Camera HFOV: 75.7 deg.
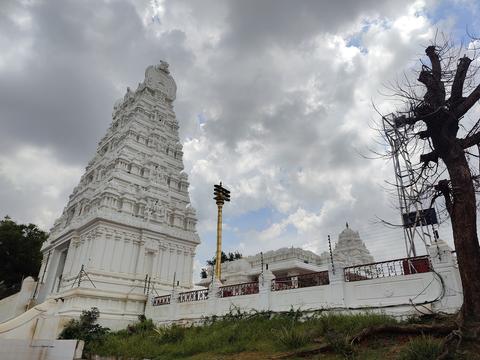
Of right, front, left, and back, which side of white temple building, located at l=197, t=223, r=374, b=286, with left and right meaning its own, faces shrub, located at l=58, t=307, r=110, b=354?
front

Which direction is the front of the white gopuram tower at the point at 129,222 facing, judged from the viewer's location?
facing the viewer and to the left of the viewer

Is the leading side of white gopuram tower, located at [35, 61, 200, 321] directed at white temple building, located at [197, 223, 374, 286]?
no

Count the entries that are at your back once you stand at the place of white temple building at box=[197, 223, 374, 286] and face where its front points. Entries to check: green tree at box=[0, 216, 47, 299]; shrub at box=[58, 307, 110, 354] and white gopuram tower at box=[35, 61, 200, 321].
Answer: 0

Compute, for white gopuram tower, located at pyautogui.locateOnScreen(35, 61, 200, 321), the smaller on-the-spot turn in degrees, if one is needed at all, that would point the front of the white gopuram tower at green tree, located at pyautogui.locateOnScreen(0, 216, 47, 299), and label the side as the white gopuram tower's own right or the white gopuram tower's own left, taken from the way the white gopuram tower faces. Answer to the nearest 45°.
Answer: approximately 90° to the white gopuram tower's own right

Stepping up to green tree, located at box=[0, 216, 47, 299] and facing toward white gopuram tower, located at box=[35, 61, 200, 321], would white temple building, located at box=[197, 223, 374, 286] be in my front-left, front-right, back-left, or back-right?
front-left

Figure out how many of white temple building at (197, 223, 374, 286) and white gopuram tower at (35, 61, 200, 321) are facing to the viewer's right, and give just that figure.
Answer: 0

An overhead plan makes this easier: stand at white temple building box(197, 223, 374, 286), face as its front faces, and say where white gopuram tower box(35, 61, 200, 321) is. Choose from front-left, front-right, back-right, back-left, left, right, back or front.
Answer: front
